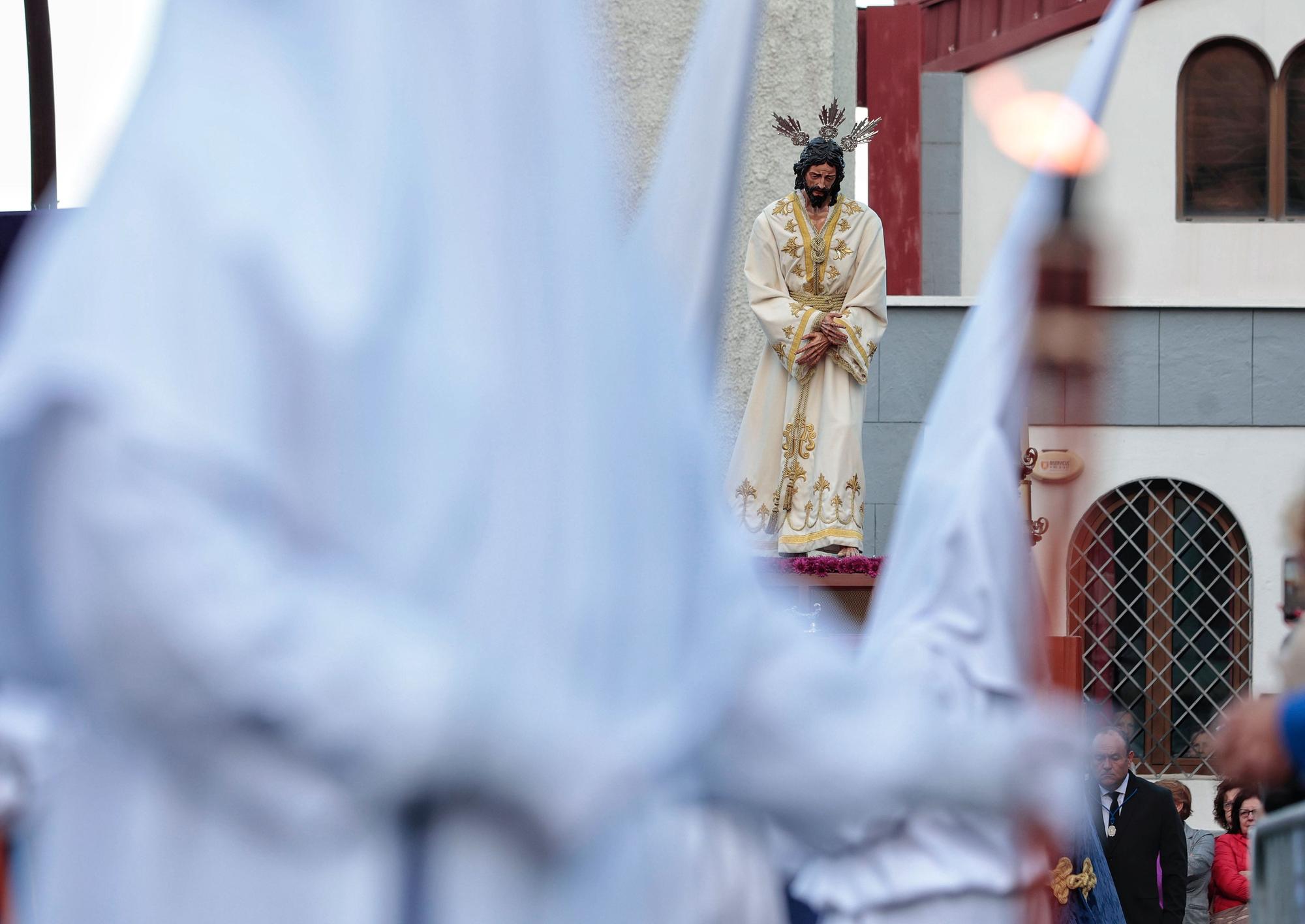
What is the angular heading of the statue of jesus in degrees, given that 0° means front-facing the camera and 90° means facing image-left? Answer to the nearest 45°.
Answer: approximately 0°

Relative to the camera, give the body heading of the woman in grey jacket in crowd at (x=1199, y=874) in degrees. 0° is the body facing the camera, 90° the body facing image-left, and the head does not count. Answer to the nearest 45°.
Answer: approximately 45°

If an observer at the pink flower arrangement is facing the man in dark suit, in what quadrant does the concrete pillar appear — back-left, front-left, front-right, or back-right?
back-left

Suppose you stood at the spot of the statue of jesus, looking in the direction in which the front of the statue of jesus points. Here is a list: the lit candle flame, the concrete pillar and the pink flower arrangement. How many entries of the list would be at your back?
1

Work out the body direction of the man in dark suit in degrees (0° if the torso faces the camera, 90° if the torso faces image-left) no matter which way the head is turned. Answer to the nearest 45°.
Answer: approximately 45°

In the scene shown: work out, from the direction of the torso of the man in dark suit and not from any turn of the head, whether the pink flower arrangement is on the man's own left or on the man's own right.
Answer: on the man's own right
